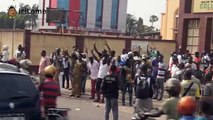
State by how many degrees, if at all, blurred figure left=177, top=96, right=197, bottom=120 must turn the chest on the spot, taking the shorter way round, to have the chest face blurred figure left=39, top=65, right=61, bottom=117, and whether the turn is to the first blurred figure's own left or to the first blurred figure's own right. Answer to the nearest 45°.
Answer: approximately 45° to the first blurred figure's own left

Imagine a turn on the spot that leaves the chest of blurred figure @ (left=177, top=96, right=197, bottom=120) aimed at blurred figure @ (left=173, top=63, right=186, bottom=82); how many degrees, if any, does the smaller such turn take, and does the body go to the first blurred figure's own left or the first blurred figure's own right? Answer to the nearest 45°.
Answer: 0° — they already face them

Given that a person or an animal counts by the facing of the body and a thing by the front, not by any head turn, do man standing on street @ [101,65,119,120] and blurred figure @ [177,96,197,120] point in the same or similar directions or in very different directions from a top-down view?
same or similar directions

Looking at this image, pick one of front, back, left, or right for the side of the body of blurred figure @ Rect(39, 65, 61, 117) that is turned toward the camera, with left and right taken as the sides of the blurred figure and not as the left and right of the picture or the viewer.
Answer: back

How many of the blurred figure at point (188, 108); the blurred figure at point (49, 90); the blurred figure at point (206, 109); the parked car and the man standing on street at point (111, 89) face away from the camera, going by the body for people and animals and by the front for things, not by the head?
5

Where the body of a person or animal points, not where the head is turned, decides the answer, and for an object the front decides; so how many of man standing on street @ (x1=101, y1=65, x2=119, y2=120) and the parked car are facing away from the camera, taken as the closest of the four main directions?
2

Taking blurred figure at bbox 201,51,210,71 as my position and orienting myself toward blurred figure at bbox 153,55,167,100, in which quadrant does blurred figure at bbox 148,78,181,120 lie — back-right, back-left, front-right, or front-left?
front-left

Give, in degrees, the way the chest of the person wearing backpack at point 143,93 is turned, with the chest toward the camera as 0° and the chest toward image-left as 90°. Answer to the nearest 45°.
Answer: approximately 180°

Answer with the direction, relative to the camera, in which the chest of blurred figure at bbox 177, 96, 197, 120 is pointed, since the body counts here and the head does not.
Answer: away from the camera

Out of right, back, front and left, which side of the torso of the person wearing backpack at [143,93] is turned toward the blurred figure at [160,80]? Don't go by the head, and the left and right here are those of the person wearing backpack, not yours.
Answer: front

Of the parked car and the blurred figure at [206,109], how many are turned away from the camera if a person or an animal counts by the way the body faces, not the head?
2

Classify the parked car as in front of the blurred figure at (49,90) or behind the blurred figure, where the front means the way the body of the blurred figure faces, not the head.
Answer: behind

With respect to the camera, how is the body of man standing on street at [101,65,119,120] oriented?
away from the camera

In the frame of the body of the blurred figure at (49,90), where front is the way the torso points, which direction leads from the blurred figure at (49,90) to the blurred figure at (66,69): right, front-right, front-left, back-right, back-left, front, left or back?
front
